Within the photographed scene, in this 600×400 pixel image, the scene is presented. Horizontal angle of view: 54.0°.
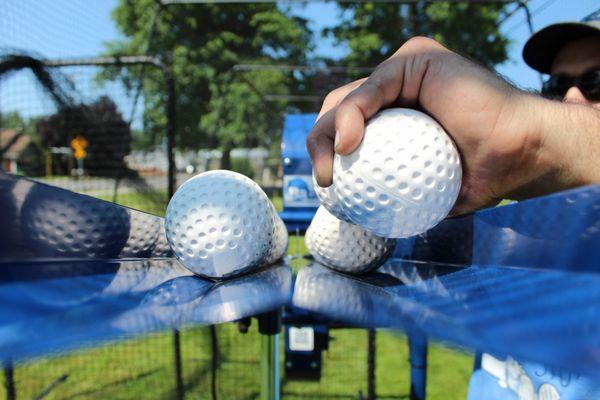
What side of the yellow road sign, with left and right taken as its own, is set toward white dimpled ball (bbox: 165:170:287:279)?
front

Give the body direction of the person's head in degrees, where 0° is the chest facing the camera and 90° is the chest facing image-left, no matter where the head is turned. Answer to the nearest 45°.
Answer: approximately 45°

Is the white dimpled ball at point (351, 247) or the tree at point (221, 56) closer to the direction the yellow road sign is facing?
the white dimpled ball

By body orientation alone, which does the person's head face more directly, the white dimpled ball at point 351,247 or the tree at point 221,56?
the white dimpled ball

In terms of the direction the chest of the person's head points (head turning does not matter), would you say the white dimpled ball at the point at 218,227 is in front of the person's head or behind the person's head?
in front

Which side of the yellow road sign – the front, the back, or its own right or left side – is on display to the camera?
front

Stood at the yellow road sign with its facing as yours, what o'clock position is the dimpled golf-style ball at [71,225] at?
The dimpled golf-style ball is roughly at 12 o'clock from the yellow road sign.

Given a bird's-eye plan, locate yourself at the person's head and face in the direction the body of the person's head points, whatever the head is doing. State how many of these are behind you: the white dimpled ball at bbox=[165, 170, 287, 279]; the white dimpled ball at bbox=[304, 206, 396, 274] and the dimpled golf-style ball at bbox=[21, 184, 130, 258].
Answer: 0

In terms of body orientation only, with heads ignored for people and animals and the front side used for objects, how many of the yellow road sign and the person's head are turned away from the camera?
0

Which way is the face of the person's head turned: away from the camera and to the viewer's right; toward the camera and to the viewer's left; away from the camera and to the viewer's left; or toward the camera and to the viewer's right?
toward the camera and to the viewer's left
